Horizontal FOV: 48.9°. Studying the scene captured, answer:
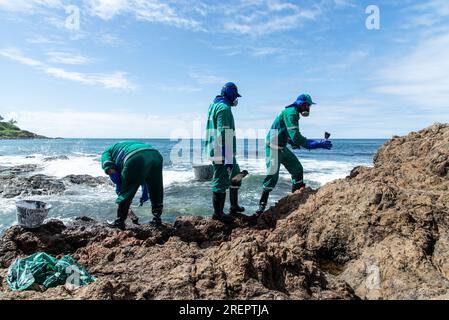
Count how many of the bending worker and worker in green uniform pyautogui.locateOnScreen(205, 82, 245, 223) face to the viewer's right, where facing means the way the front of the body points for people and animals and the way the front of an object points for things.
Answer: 1

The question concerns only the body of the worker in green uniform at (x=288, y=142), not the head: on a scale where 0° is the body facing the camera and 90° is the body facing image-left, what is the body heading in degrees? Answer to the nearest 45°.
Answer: approximately 270°

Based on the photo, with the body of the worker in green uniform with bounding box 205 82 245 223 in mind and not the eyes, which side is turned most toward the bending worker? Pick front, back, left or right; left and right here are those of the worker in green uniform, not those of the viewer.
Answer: back

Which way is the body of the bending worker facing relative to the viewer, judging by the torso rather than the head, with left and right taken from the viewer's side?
facing away from the viewer and to the left of the viewer

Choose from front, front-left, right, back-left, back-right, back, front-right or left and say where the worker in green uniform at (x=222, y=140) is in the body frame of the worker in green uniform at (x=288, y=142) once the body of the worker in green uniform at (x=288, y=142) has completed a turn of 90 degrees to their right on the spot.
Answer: front-right

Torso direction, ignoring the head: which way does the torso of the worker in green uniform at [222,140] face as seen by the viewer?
to the viewer's right

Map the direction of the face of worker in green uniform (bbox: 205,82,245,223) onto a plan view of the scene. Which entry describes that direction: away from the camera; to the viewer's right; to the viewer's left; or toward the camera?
to the viewer's right

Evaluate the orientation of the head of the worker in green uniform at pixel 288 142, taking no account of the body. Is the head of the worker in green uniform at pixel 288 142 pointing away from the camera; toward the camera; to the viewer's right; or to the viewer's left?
to the viewer's right

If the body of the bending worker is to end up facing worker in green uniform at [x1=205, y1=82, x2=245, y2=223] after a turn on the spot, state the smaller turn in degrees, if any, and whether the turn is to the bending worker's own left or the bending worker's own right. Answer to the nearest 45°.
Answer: approximately 135° to the bending worker's own right

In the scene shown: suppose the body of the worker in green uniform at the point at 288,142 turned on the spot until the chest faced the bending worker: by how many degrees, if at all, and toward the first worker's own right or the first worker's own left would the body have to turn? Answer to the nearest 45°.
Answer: approximately 135° to the first worker's own right
